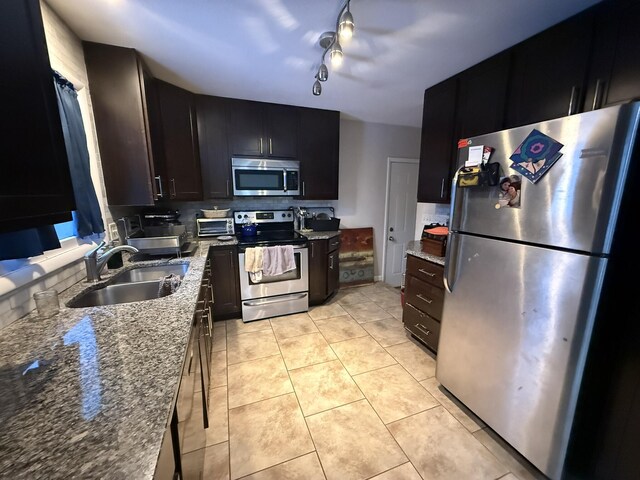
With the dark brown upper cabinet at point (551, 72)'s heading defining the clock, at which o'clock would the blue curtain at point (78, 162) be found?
The blue curtain is roughly at 12 o'clock from the dark brown upper cabinet.

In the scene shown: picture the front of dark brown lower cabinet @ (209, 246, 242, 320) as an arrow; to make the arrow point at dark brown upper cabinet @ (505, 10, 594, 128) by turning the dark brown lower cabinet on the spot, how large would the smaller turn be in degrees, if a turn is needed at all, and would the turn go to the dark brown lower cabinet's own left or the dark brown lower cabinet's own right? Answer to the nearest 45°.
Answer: approximately 45° to the dark brown lower cabinet's own left

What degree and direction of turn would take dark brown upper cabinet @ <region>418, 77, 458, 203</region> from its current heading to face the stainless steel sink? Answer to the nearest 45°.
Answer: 0° — it already faces it

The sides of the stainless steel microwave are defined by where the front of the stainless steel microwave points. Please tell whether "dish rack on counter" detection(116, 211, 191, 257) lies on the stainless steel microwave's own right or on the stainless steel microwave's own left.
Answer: on the stainless steel microwave's own right

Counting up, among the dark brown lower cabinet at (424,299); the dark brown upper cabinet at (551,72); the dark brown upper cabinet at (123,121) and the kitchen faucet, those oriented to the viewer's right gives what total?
2

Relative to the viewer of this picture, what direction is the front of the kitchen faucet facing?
facing to the right of the viewer

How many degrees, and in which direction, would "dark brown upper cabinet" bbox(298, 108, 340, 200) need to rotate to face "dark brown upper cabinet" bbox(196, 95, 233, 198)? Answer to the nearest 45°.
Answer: approximately 90° to its right

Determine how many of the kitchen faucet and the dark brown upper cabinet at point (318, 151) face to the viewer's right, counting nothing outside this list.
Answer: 1

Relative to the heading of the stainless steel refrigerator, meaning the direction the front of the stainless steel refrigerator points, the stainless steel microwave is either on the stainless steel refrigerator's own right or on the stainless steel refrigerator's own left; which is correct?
on the stainless steel refrigerator's own right

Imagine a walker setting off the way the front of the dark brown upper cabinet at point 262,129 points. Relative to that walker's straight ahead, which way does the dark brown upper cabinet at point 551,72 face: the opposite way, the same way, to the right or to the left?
to the right
